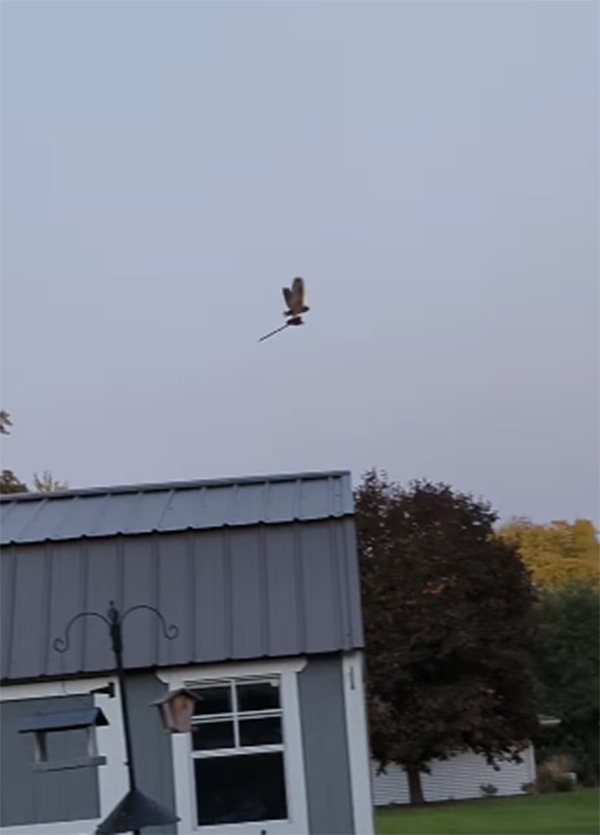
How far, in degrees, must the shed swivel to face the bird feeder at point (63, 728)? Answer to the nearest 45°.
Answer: approximately 45° to its right

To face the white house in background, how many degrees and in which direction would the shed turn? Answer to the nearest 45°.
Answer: approximately 180°

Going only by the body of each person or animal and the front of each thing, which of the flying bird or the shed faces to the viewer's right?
the flying bird

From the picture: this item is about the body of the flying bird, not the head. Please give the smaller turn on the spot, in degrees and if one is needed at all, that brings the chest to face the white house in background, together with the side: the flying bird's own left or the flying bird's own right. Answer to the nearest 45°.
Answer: approximately 90° to the flying bird's own left

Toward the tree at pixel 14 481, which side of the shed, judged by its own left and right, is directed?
back

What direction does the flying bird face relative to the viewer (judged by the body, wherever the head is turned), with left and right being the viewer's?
facing to the right of the viewer
